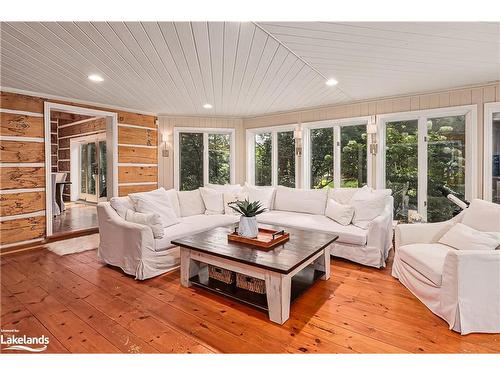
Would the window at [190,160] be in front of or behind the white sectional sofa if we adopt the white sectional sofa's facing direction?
behind

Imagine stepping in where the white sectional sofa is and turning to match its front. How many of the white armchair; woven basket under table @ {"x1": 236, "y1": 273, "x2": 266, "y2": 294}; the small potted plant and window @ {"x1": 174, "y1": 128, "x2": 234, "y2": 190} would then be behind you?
1

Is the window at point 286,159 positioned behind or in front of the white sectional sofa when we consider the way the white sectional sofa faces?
behind

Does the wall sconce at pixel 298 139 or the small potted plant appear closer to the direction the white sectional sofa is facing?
the small potted plant

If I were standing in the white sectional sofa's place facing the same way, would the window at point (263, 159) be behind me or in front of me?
behind

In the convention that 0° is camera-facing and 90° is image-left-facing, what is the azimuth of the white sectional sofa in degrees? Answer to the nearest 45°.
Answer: approximately 0°

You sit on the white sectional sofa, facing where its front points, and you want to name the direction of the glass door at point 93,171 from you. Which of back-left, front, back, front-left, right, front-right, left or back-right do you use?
back-right

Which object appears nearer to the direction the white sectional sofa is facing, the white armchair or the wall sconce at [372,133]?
the white armchair

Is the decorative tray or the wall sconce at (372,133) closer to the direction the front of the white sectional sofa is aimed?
the decorative tray

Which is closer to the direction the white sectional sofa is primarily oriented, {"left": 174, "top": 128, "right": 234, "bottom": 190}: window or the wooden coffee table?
the wooden coffee table

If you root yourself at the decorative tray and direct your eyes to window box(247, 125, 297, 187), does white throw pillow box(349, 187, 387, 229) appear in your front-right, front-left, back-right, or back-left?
front-right

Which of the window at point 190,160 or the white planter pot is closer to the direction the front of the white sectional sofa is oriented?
the white planter pot

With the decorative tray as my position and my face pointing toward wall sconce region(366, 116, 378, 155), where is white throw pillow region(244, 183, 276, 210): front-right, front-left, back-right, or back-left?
front-left

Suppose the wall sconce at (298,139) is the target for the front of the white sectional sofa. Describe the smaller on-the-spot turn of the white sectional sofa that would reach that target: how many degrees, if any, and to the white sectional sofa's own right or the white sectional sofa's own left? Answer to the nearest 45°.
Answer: approximately 135° to the white sectional sofa's own left

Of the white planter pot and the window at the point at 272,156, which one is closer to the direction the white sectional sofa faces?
the white planter pot

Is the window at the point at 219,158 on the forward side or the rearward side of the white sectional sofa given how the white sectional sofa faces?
on the rearward side

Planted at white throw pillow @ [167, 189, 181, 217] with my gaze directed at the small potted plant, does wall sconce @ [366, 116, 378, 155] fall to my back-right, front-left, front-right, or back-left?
front-left

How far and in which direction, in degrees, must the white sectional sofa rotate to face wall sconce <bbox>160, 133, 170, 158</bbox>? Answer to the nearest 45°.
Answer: approximately 135° to its right

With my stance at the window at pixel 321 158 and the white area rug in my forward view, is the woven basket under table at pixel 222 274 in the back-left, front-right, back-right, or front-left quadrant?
front-left
